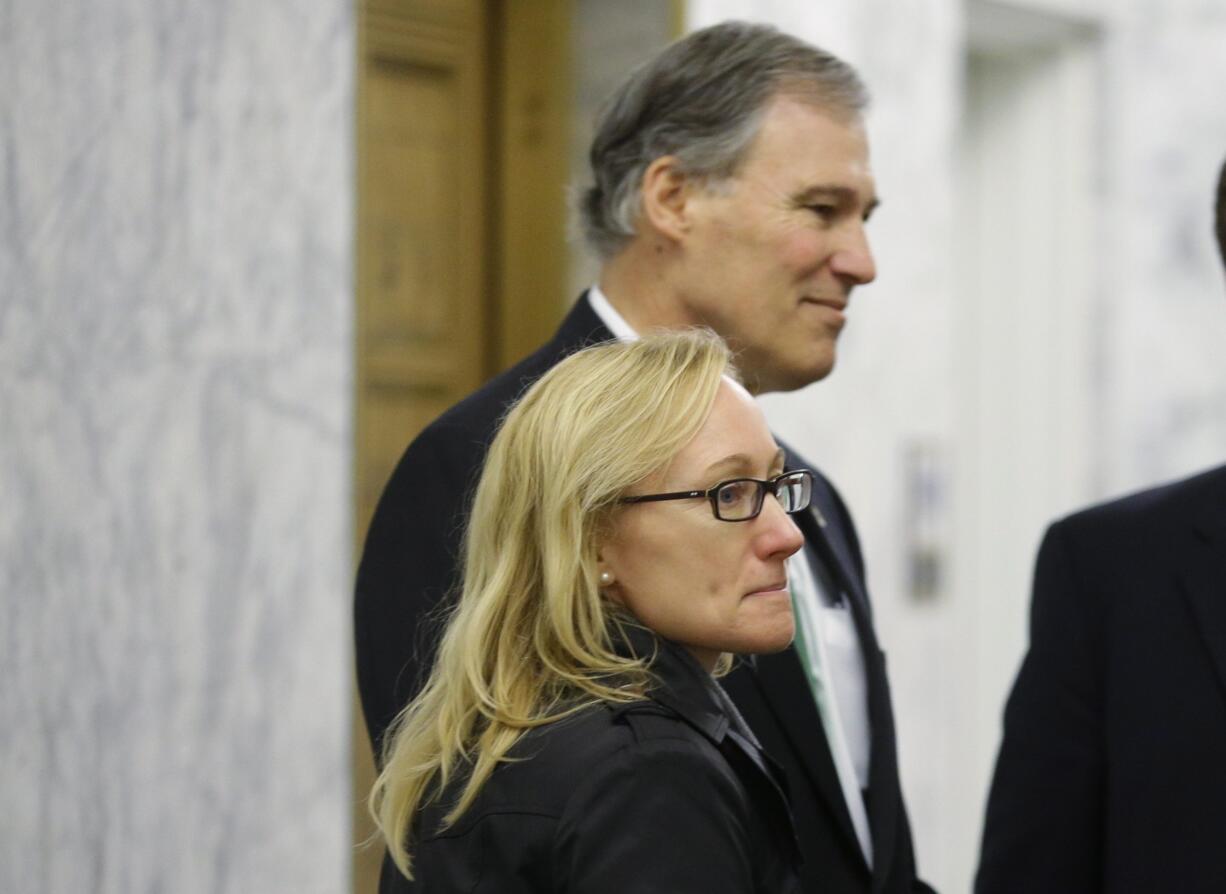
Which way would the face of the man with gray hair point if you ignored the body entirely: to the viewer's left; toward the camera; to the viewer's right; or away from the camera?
to the viewer's right

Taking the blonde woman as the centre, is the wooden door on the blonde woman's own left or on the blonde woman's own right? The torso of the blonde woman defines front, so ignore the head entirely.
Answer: on the blonde woman's own left

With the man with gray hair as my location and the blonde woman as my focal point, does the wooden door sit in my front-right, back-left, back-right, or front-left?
back-right

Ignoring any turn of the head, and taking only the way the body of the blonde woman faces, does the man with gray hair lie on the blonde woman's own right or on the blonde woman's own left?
on the blonde woman's own left

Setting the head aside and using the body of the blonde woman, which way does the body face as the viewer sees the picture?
to the viewer's right
